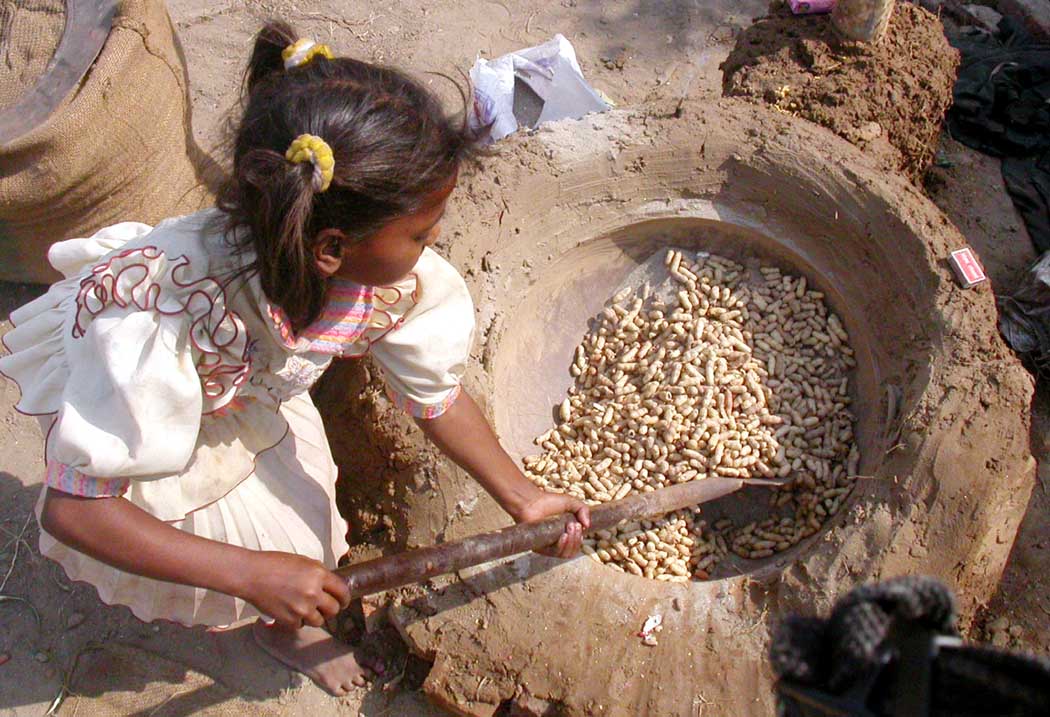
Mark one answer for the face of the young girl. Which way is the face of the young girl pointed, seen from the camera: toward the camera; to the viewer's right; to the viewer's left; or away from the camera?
to the viewer's right

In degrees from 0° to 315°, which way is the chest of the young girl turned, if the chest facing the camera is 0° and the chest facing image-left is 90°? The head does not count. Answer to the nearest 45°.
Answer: approximately 315°

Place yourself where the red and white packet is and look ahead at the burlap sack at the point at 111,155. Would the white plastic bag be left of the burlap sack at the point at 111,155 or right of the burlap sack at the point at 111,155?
right

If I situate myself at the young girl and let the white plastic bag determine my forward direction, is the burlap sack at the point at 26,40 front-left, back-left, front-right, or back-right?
front-left

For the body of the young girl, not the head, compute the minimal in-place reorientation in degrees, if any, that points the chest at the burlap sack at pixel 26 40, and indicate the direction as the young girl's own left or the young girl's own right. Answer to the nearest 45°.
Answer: approximately 180°

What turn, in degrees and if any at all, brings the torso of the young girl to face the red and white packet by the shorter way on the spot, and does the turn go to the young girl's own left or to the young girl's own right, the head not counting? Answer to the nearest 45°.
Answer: approximately 45° to the young girl's own left

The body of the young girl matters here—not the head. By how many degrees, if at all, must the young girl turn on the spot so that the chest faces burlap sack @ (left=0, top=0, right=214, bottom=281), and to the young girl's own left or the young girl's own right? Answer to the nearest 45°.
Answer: approximately 135° to the young girl's own left
